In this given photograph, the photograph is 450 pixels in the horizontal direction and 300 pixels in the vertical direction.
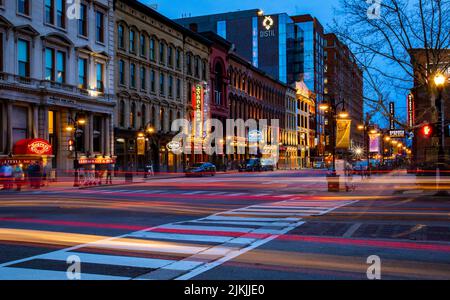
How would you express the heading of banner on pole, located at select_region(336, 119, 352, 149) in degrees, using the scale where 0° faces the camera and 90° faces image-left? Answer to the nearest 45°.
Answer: approximately 0°

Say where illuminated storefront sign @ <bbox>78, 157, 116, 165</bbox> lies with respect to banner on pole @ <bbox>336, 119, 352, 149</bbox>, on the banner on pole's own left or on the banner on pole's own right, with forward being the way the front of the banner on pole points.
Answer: on the banner on pole's own right
